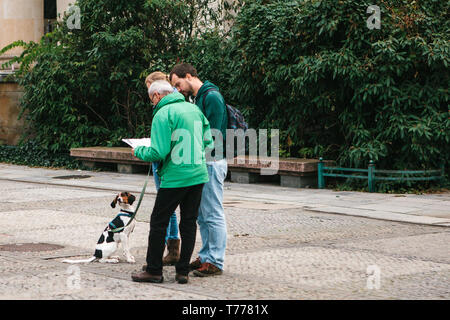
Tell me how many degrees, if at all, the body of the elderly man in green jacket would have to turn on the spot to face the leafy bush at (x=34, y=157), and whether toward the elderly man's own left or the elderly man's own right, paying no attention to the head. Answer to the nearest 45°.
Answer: approximately 45° to the elderly man's own right

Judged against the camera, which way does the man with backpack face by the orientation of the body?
to the viewer's left

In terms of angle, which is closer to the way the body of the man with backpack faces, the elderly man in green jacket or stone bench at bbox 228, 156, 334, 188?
the elderly man in green jacket

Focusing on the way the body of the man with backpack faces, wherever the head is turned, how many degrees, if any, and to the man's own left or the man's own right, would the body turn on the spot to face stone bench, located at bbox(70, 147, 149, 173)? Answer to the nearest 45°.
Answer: approximately 90° to the man's own right

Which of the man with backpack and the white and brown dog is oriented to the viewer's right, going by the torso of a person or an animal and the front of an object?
the white and brown dog

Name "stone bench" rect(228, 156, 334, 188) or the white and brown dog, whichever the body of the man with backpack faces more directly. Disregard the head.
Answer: the white and brown dog

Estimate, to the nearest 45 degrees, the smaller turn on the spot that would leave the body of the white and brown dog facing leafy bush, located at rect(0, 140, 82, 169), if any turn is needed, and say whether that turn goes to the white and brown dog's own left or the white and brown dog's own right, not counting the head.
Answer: approximately 90° to the white and brown dog's own left

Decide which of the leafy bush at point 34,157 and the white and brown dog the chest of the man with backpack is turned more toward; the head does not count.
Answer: the white and brown dog

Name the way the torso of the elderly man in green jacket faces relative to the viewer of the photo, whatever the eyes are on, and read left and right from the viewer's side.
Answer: facing away from the viewer and to the left of the viewer

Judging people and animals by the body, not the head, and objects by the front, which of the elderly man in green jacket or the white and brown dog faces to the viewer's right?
the white and brown dog

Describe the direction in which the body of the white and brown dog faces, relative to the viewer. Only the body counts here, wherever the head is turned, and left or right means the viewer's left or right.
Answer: facing to the right of the viewer

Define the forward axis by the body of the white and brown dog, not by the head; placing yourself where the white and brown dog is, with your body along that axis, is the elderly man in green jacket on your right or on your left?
on your right

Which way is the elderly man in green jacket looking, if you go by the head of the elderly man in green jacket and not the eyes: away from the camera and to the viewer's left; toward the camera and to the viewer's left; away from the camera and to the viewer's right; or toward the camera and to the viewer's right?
away from the camera and to the viewer's left

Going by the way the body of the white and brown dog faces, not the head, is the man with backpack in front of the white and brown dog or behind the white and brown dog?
in front

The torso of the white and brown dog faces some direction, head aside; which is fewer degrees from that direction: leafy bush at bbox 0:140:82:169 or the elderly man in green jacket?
the elderly man in green jacket

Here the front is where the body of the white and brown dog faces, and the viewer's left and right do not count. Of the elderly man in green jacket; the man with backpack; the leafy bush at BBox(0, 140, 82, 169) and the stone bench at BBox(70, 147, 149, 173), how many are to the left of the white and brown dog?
2
